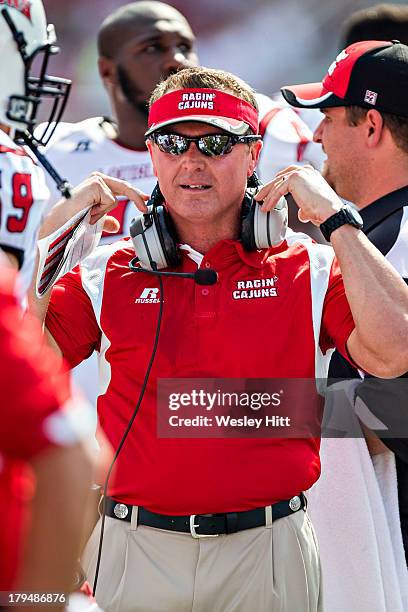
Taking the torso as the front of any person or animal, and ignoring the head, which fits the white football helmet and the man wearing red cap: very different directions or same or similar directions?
very different directions

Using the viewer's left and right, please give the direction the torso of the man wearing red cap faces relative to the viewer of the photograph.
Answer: facing to the left of the viewer

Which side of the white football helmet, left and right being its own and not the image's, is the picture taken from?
right

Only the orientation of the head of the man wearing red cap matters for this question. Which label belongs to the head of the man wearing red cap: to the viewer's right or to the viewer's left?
to the viewer's left

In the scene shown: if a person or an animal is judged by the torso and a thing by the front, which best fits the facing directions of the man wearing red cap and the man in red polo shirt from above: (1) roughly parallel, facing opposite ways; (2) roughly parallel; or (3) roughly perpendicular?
roughly perpendicular
